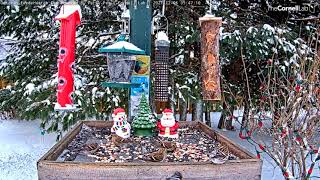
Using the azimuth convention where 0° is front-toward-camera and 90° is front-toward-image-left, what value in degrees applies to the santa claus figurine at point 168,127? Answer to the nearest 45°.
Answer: approximately 0°
